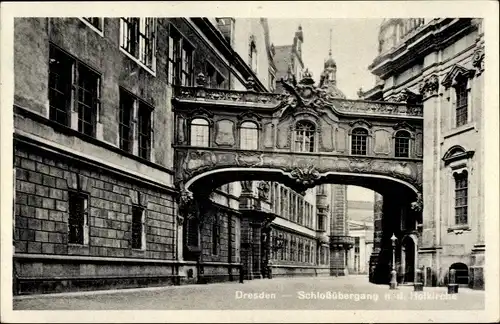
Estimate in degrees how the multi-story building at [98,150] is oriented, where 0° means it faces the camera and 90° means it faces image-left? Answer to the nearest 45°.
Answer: approximately 315°
